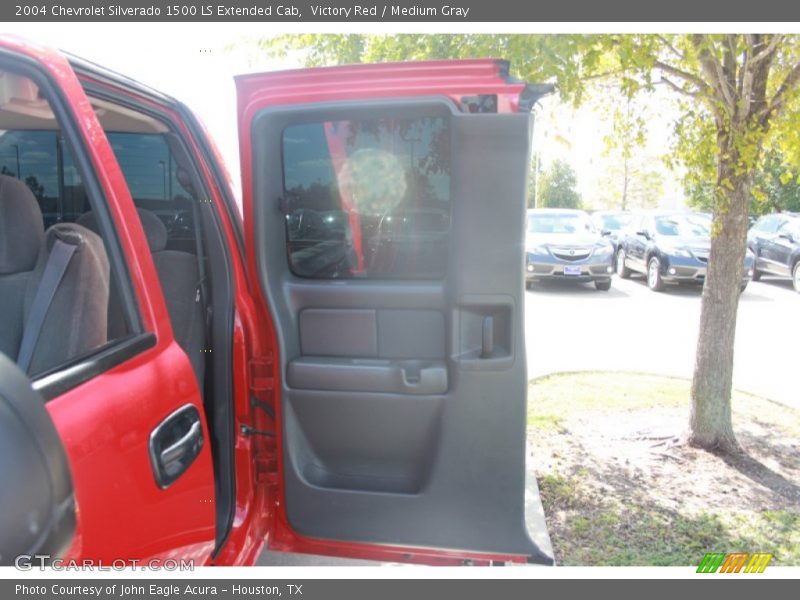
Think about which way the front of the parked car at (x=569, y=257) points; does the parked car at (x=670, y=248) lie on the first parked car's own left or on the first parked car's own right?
on the first parked car's own left

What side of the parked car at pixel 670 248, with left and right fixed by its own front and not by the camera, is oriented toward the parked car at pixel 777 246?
left

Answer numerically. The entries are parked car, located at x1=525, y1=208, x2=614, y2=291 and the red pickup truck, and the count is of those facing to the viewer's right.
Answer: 0

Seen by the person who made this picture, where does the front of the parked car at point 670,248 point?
facing the viewer and to the right of the viewer

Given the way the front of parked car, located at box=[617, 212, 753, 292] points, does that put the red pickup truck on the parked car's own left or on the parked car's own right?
on the parked car's own right

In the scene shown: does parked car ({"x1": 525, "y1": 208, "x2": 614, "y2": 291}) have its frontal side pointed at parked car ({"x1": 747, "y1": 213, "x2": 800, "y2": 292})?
no

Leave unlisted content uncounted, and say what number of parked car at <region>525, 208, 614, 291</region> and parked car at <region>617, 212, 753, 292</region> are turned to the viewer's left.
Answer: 0

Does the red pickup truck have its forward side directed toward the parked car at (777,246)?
no

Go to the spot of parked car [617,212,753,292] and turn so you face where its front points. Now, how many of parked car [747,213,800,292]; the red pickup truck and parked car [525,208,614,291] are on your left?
1

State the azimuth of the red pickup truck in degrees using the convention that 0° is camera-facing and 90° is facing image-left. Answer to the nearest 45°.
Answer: approximately 45°

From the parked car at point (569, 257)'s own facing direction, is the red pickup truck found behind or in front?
in front

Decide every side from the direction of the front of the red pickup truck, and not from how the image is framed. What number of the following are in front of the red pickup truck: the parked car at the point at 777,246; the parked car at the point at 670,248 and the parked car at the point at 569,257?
0

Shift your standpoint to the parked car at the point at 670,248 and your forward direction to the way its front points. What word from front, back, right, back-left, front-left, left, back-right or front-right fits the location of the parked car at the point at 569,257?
right

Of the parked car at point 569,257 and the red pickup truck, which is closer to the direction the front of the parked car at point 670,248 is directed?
the red pickup truck

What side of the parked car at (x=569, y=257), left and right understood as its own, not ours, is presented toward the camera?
front
